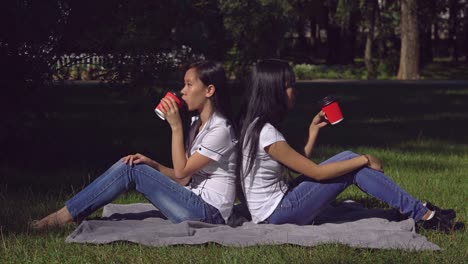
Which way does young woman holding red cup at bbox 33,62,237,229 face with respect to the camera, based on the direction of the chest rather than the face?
to the viewer's left

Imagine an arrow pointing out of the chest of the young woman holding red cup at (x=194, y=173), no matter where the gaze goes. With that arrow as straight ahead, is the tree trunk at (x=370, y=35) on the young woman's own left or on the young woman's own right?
on the young woman's own right

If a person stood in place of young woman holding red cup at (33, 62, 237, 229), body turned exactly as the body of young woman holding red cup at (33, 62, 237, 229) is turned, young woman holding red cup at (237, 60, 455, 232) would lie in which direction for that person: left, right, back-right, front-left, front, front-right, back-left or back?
back

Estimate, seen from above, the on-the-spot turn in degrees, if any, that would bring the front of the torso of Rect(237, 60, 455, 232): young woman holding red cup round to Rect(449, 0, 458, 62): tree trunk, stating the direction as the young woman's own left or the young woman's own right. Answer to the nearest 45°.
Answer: approximately 90° to the young woman's own left

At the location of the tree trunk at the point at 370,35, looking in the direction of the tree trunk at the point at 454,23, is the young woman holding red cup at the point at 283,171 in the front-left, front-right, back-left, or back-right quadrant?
back-right

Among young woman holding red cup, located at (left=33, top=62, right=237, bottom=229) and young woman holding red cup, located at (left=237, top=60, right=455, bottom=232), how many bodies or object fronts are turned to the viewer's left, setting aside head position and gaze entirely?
1

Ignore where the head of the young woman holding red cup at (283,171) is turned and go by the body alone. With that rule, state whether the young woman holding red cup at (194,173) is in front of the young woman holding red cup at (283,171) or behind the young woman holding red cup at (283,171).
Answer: behind

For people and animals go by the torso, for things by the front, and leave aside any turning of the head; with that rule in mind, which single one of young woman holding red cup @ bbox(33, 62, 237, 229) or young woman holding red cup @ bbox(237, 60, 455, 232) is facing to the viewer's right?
young woman holding red cup @ bbox(237, 60, 455, 232)

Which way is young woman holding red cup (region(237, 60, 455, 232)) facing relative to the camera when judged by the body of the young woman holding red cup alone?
to the viewer's right

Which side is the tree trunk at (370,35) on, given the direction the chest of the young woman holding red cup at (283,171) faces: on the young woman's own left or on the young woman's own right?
on the young woman's own left

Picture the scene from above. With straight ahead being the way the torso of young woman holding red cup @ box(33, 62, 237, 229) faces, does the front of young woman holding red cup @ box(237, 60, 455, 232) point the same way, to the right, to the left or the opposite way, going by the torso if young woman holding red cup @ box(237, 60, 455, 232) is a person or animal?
the opposite way

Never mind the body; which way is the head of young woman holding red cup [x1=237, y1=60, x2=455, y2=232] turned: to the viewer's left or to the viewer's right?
to the viewer's right

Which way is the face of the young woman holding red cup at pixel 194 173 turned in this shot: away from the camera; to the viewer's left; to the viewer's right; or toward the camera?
to the viewer's left
